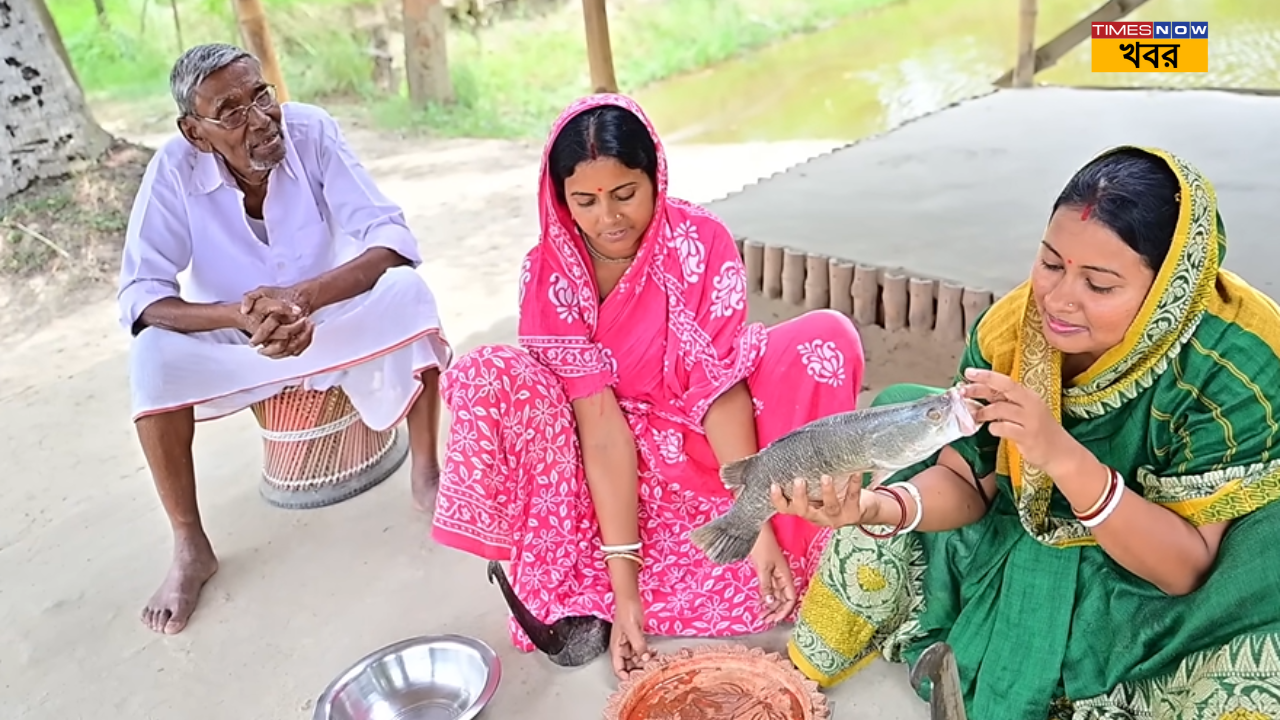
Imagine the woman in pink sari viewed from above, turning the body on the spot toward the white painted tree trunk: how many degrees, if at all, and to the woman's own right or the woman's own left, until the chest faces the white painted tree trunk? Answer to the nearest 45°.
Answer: approximately 135° to the woman's own right

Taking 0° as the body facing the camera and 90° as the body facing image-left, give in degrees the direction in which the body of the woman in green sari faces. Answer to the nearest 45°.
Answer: approximately 45°

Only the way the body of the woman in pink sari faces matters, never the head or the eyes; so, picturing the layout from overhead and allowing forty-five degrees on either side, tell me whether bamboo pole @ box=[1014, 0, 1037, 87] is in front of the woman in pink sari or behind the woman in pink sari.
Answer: behind

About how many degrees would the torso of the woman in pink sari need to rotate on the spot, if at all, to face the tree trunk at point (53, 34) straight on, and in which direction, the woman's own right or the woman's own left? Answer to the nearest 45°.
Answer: approximately 135° to the woman's own right

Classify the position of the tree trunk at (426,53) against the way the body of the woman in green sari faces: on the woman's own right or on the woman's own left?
on the woman's own right

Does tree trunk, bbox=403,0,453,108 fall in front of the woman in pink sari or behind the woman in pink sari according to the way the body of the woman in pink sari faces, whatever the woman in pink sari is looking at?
behind

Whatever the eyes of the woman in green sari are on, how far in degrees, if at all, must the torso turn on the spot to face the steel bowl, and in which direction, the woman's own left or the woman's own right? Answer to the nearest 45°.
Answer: approximately 45° to the woman's own right

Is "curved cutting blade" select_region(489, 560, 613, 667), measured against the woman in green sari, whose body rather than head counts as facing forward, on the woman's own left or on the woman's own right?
on the woman's own right
